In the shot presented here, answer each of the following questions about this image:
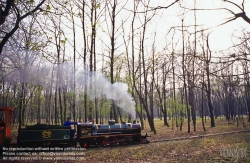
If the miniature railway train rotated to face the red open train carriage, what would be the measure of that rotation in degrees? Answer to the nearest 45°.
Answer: approximately 135° to its right

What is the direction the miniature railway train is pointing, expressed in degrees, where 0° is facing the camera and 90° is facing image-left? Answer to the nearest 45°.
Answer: approximately 270°
